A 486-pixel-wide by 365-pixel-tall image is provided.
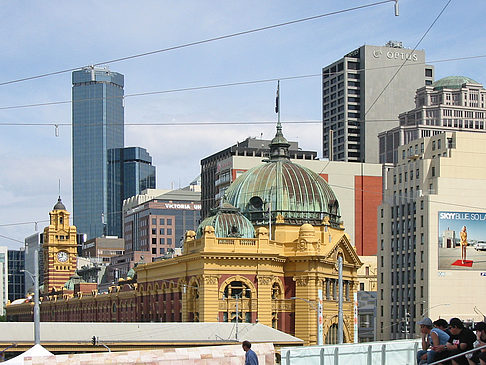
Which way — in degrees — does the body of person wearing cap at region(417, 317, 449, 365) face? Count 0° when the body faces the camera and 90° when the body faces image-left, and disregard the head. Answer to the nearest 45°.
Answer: approximately 90°

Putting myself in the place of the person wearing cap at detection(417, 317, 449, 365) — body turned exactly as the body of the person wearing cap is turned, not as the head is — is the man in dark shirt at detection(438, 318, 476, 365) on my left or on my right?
on my left
